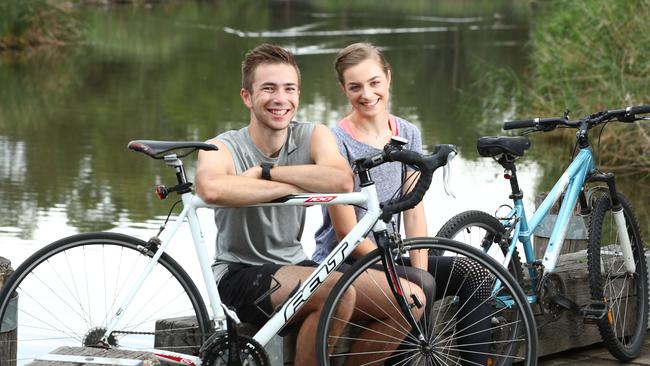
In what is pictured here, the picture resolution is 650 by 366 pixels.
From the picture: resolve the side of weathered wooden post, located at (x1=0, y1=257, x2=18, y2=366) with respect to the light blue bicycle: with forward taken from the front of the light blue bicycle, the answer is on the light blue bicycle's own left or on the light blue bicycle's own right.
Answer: on the light blue bicycle's own right

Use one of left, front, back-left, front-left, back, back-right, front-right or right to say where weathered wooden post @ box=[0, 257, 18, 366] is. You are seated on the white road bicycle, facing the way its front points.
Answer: back

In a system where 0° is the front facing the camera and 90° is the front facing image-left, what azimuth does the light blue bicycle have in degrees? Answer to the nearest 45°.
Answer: approximately 315°

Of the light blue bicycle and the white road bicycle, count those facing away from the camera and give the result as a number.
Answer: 0

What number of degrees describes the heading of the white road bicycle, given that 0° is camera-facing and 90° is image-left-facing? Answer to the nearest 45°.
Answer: approximately 270°
